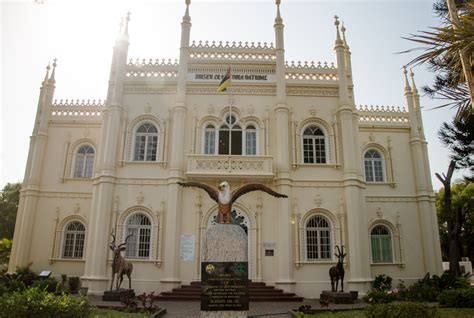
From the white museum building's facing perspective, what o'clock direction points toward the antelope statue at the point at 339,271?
The antelope statue is roughly at 10 o'clock from the white museum building.

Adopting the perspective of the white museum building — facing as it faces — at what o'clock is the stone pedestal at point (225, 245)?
The stone pedestal is roughly at 12 o'clock from the white museum building.

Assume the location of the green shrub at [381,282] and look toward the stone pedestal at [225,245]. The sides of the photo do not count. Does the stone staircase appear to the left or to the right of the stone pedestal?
right

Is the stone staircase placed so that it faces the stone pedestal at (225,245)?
yes

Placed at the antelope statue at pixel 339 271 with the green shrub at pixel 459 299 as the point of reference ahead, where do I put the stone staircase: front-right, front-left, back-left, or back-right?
back-right

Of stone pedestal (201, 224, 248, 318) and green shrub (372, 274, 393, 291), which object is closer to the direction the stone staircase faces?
the stone pedestal

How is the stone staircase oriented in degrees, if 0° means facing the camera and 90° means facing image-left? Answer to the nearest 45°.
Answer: approximately 0°
